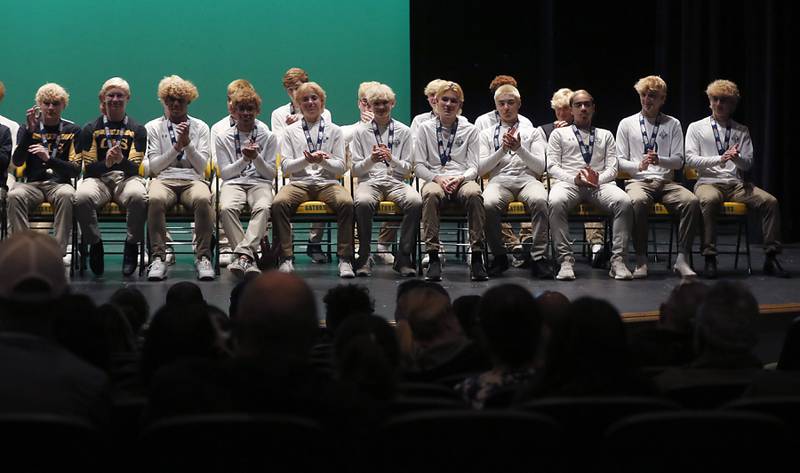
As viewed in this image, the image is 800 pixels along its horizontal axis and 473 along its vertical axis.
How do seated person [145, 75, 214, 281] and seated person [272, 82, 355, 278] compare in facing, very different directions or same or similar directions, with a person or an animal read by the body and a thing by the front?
same or similar directions

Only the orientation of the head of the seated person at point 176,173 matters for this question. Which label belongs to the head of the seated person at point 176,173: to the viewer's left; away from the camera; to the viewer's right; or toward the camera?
toward the camera

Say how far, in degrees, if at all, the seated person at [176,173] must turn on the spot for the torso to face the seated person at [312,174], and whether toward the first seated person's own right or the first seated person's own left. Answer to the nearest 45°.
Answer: approximately 90° to the first seated person's own left

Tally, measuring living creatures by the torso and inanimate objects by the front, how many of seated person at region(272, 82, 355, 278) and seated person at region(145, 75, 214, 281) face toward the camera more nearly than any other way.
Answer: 2

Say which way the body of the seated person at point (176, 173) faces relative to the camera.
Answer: toward the camera

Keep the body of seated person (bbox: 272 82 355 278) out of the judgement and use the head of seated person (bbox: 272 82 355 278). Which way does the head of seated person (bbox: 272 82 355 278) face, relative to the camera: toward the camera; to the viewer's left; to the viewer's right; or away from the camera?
toward the camera

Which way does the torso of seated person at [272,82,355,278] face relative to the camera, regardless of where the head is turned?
toward the camera

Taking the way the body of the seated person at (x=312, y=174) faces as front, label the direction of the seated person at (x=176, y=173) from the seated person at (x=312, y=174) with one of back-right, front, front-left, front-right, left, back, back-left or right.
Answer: right
